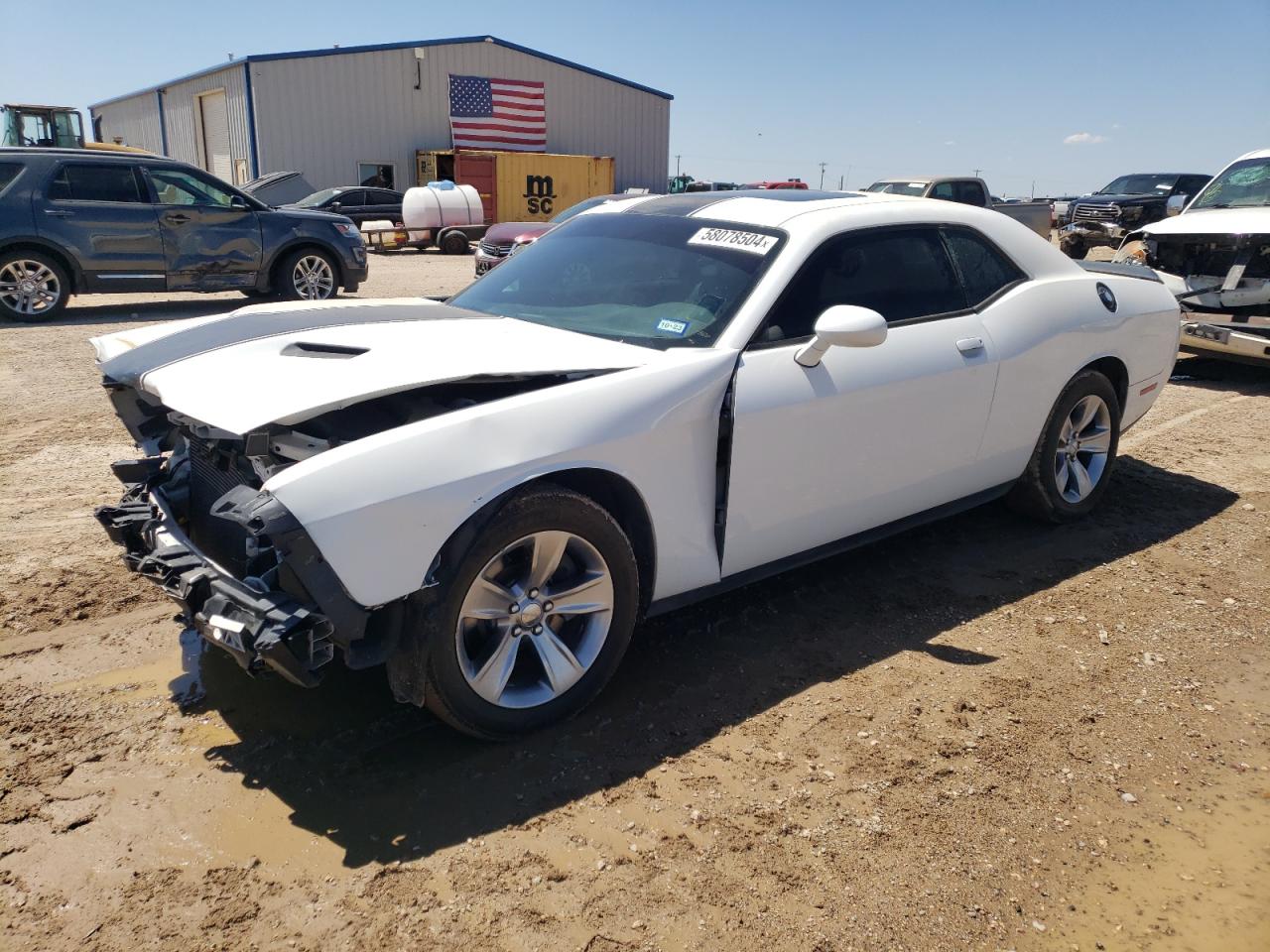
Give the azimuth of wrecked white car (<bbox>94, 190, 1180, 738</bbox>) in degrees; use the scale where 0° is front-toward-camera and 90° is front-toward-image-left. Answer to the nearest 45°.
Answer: approximately 45°

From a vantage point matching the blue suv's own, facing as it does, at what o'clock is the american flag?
The american flag is roughly at 10 o'clock from the blue suv.

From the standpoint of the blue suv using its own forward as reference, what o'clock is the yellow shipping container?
The yellow shipping container is roughly at 10 o'clock from the blue suv.

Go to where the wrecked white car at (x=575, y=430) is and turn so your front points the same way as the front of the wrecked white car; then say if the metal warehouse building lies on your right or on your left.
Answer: on your right

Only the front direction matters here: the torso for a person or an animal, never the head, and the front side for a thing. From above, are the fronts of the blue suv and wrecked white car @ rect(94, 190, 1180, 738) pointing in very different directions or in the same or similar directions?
very different directions

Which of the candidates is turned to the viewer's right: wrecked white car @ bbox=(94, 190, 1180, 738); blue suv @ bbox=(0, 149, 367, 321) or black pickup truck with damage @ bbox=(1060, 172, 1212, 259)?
the blue suv

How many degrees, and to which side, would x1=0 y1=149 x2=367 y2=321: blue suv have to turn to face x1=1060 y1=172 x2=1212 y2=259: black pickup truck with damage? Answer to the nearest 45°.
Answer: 0° — it already faces it

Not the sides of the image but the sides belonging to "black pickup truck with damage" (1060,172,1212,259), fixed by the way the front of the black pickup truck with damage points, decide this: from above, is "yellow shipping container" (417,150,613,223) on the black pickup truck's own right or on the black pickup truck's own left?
on the black pickup truck's own right

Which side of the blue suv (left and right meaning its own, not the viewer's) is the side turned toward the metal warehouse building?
left

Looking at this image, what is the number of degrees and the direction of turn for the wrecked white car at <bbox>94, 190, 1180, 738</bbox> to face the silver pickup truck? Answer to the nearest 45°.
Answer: approximately 135° to its right

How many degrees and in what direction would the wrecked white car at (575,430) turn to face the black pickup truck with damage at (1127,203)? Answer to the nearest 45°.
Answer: approximately 180°

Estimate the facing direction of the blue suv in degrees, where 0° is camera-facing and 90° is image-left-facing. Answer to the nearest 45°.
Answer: approximately 270°

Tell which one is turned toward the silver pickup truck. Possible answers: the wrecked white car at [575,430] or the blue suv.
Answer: the blue suv

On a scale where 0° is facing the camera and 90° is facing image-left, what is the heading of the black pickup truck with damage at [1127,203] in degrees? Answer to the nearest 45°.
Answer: approximately 45°

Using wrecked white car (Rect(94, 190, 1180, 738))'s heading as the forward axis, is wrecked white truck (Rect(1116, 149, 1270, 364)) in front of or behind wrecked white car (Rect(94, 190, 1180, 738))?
behind
